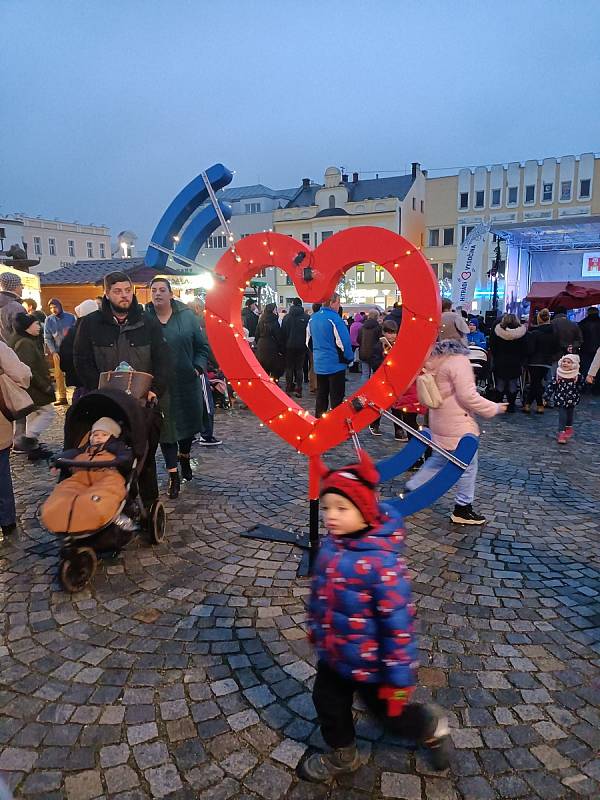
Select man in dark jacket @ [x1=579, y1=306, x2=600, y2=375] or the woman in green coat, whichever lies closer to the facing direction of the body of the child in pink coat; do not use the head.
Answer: the man in dark jacket

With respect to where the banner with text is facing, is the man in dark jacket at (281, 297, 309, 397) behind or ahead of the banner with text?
ahead

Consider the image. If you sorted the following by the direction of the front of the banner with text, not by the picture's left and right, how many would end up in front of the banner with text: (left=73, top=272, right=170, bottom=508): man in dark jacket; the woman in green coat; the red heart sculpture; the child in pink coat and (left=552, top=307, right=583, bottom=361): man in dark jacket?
5

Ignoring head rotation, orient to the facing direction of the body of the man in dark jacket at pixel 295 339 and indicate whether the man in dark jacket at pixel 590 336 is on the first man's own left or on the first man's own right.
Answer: on the first man's own right

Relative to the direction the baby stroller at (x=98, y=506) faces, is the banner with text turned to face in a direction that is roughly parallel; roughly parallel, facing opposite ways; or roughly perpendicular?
roughly parallel

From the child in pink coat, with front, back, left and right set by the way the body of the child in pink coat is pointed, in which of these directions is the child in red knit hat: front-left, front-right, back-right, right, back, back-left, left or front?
back-right

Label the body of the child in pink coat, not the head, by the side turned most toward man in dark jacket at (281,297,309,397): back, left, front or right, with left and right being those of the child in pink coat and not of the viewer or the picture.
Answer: left

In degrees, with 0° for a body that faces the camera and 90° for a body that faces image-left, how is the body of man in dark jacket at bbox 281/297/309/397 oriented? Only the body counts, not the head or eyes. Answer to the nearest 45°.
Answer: approximately 180°

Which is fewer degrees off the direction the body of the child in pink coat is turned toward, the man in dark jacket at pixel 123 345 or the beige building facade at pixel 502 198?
the beige building facade

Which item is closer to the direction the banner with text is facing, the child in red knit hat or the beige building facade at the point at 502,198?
the child in red knit hat

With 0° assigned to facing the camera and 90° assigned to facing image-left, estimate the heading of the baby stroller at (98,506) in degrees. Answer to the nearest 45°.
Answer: approximately 45°

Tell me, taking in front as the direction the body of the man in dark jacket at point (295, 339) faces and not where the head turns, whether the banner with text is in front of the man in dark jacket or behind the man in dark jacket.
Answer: in front

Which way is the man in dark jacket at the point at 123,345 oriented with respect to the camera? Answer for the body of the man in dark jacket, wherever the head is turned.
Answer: toward the camera

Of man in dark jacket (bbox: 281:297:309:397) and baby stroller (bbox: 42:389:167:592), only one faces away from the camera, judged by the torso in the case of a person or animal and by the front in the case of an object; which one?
the man in dark jacket

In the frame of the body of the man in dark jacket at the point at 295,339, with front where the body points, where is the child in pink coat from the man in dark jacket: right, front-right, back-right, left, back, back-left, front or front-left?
back
